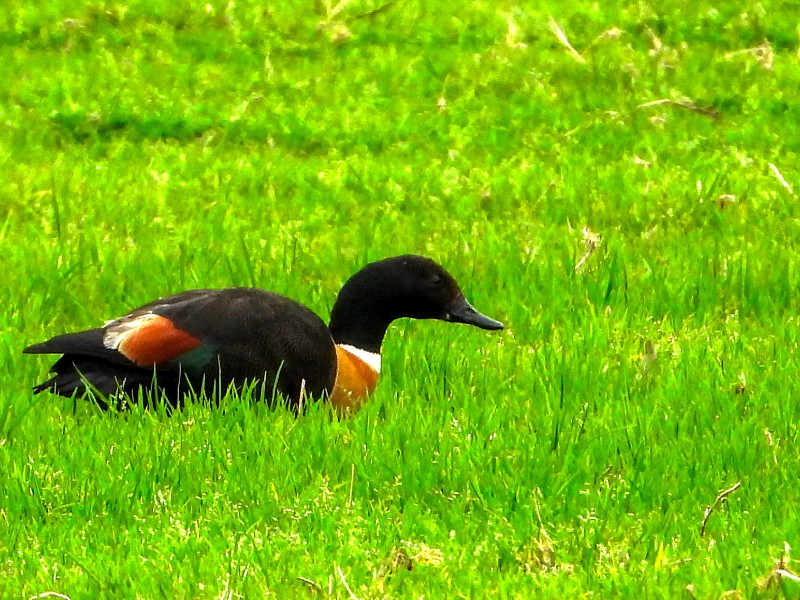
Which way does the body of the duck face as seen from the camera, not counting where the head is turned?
to the viewer's right
